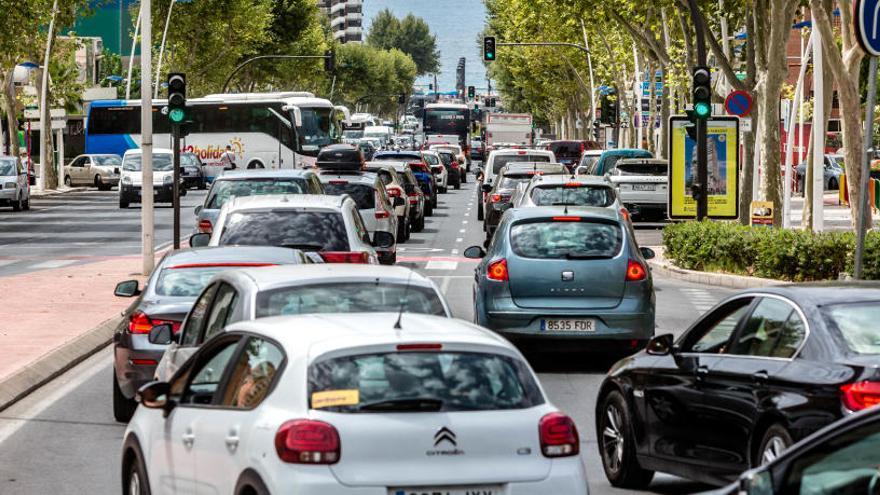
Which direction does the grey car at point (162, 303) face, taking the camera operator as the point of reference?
facing away from the viewer

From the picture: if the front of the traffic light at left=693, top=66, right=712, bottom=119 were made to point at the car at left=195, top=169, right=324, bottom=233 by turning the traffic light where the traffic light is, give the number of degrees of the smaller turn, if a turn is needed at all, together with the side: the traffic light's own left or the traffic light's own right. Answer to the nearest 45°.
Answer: approximately 45° to the traffic light's own right

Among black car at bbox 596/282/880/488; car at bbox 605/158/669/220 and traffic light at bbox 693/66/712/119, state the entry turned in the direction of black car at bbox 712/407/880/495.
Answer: the traffic light

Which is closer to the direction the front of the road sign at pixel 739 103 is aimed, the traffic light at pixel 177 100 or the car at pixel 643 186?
the traffic light

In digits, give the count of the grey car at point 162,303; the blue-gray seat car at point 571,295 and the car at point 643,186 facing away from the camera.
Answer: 3

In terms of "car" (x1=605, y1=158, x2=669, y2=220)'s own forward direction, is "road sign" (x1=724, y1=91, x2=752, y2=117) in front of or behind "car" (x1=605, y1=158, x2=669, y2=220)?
behind

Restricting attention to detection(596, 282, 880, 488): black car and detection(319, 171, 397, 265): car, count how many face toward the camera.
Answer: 0

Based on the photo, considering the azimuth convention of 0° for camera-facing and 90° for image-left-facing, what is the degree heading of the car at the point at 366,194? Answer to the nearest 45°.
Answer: approximately 180°

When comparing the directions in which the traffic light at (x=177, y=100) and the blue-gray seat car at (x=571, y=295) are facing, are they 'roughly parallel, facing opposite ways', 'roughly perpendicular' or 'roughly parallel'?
roughly parallel, facing opposite ways

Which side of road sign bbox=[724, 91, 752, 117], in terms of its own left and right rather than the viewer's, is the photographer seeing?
front

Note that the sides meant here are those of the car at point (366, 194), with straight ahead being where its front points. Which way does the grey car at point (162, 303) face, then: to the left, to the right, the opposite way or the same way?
the same way

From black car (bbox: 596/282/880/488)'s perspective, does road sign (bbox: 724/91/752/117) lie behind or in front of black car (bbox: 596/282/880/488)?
in front

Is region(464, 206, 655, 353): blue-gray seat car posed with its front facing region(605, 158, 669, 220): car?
yes

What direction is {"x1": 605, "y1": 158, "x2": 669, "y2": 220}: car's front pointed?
away from the camera

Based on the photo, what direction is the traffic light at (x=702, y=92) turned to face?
toward the camera

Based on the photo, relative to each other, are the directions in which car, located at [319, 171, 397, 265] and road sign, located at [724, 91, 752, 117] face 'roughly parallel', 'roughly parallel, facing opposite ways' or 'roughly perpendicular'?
roughly parallel, facing opposite ways

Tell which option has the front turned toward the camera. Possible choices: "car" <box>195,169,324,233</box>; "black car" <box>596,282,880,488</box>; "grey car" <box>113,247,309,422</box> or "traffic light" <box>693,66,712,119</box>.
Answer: the traffic light

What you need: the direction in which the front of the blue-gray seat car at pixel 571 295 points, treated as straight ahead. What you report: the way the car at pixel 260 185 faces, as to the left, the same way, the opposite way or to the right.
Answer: the same way

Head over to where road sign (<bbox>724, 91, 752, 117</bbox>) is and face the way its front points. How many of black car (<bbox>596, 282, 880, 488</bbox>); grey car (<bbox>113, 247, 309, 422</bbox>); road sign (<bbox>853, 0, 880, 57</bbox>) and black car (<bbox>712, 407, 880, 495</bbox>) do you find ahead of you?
4

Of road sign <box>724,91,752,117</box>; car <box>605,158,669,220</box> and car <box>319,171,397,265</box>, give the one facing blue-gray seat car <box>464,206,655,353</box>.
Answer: the road sign
